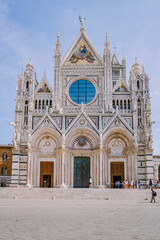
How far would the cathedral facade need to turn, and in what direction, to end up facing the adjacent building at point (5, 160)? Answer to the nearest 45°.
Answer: approximately 135° to its right

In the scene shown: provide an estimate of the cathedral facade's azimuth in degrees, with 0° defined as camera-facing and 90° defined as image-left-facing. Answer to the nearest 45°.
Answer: approximately 0°
